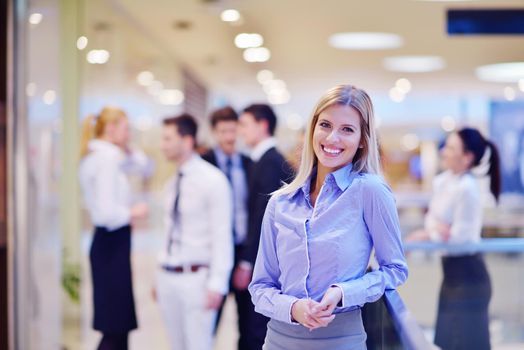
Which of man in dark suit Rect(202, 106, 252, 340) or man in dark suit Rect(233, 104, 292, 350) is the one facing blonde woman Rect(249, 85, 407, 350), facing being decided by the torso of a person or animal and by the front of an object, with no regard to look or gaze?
man in dark suit Rect(202, 106, 252, 340)

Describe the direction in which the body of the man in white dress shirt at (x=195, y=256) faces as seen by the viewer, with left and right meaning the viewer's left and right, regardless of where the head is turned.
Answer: facing the viewer and to the left of the viewer

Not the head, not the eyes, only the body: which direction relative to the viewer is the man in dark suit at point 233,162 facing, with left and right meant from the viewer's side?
facing the viewer

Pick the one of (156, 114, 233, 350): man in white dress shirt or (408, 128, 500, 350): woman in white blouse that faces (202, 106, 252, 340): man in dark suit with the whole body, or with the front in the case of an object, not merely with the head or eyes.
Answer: the woman in white blouse

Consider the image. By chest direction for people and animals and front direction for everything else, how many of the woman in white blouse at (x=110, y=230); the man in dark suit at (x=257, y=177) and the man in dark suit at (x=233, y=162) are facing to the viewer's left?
1

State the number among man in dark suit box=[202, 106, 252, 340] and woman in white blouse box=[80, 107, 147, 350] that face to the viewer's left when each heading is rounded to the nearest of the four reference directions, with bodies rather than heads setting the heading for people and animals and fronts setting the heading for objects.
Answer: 0

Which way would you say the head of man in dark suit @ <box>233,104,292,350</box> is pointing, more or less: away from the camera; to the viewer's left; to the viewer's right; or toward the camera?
to the viewer's left

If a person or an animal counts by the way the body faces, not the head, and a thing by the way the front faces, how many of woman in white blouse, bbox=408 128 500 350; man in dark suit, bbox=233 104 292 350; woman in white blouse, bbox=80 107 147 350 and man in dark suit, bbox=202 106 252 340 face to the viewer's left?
2

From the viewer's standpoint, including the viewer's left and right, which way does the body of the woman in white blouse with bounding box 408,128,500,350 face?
facing to the left of the viewer

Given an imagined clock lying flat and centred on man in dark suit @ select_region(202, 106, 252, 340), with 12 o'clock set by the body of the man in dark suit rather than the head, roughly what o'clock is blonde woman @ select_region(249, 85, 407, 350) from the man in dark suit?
The blonde woman is roughly at 12 o'clock from the man in dark suit.

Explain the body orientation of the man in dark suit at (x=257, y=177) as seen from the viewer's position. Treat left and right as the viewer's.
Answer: facing to the left of the viewer

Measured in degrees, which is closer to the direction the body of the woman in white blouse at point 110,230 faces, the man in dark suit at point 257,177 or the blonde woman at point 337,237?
the man in dark suit

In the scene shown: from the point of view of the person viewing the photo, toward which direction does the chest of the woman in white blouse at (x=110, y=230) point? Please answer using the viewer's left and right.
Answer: facing to the right of the viewer

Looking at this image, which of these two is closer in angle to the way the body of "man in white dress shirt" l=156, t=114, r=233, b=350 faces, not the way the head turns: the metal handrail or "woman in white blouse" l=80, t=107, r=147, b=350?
the woman in white blouse
